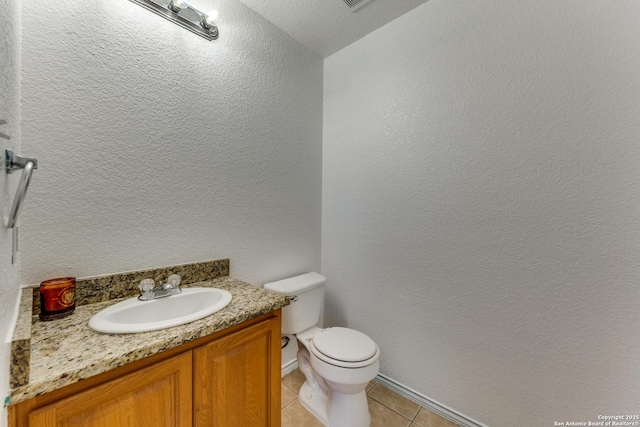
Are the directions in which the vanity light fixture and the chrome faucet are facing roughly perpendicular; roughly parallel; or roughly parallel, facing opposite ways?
roughly parallel

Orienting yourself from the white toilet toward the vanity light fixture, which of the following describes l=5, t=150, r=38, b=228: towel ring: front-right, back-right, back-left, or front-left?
front-left

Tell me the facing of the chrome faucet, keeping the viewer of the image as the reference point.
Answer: facing the viewer and to the right of the viewer

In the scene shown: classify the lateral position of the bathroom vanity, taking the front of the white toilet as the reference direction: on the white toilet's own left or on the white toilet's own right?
on the white toilet's own right

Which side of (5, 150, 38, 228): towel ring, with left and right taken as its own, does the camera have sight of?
right

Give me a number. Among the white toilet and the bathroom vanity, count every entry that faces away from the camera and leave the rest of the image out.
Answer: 0

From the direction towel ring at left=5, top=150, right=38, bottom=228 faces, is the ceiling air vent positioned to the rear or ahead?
ahead

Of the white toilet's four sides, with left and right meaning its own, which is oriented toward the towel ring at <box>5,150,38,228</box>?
right

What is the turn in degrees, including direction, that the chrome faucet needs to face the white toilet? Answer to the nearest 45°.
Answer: approximately 45° to its left

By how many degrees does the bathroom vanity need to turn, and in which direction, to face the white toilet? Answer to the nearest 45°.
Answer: approximately 45° to its left
